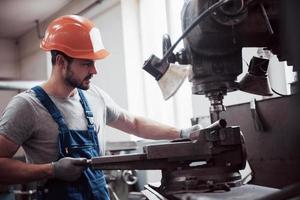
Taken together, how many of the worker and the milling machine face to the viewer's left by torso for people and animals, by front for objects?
1

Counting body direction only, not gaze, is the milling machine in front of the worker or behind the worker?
in front

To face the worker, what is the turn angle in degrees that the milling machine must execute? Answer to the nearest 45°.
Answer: approximately 45° to its right

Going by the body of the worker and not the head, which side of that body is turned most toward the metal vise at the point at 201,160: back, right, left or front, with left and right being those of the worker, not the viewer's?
front

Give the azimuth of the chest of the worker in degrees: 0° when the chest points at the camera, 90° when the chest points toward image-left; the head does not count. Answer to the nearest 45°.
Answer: approximately 315°

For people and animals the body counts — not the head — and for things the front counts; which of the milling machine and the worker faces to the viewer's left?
the milling machine

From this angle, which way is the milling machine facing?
to the viewer's left

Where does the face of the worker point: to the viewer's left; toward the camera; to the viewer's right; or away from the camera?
to the viewer's right
